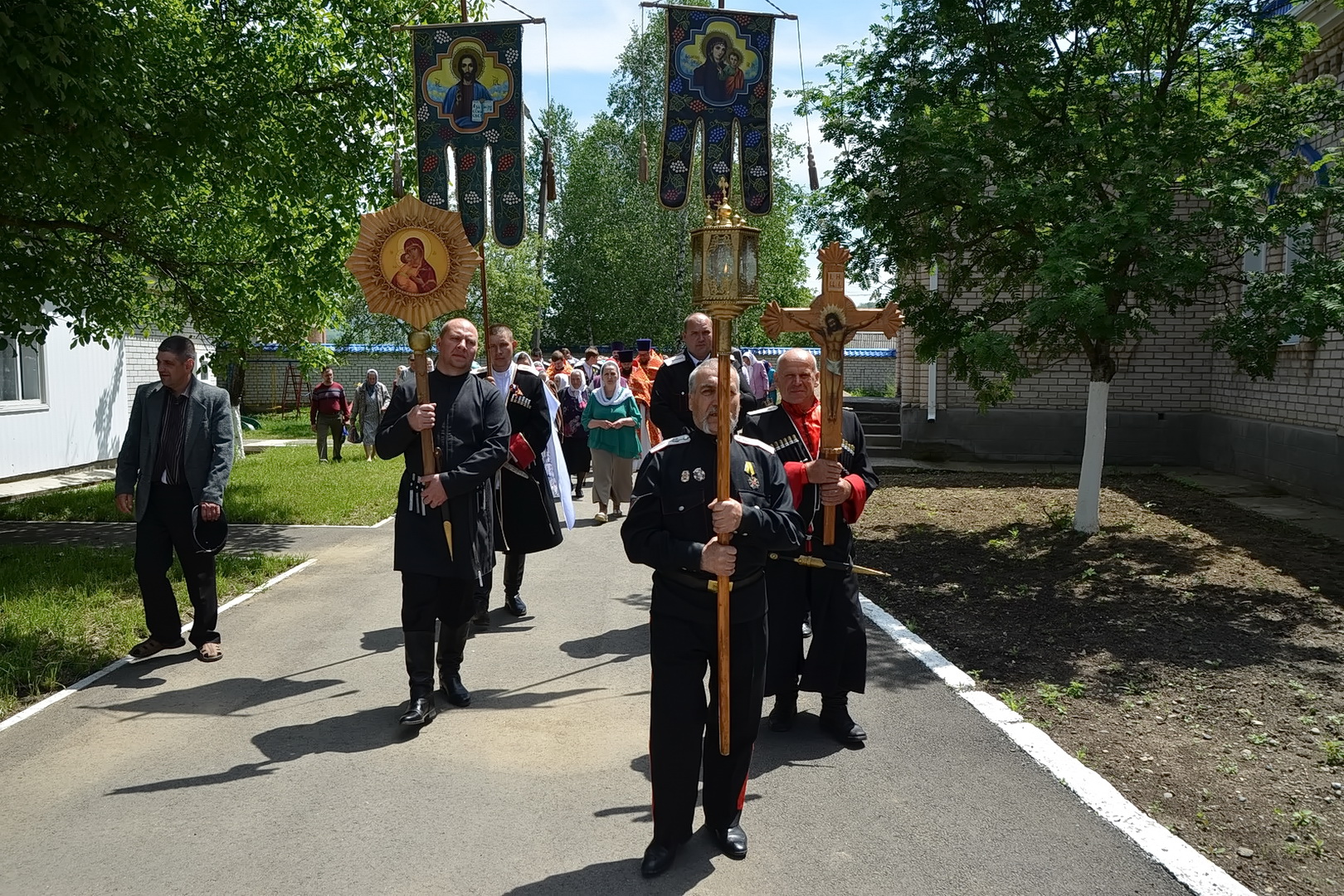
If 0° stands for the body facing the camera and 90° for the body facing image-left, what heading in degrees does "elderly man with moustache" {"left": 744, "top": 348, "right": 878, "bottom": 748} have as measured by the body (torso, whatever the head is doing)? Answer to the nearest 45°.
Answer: approximately 0°

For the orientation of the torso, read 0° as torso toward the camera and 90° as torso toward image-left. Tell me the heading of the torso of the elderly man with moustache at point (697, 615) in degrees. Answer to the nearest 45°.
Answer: approximately 0°

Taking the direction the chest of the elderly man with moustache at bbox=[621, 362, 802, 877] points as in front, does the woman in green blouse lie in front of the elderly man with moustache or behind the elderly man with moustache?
behind

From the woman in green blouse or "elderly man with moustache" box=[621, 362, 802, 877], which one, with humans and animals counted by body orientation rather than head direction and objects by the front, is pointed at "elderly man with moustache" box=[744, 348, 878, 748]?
the woman in green blouse

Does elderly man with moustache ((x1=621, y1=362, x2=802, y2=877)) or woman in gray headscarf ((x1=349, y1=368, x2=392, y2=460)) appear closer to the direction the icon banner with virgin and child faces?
the elderly man with moustache

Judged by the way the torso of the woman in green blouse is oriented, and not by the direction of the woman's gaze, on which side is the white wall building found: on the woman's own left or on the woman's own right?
on the woman's own right
